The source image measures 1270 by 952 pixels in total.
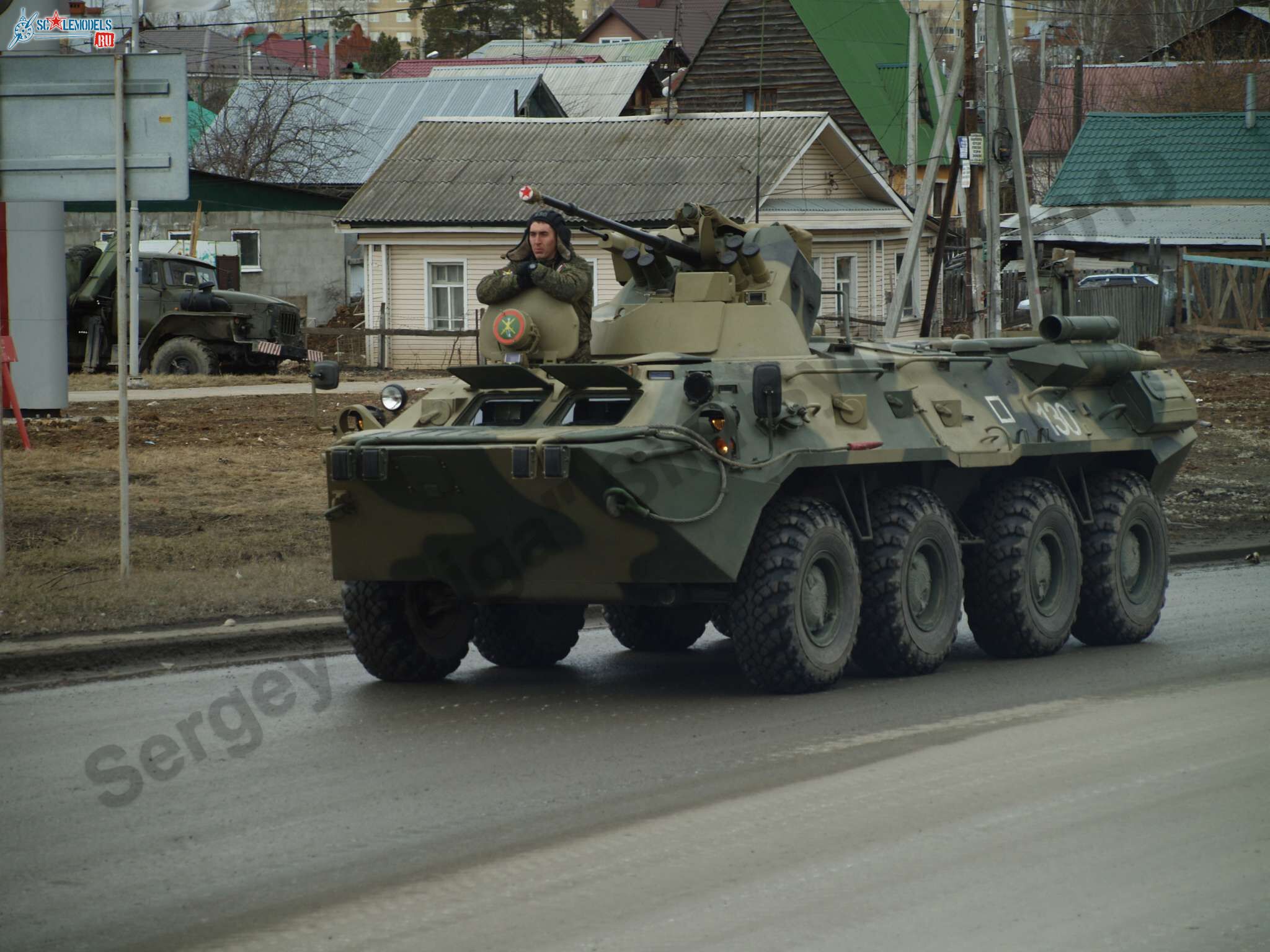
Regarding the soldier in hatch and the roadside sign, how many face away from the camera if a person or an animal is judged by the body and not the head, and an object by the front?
1

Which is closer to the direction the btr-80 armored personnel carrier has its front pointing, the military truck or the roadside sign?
the roadside sign

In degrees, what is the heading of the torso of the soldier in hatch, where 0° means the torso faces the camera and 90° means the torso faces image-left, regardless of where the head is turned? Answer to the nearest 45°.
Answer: approximately 45°

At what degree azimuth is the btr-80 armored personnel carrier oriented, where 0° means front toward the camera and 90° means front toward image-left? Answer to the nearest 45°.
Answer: approximately 45°

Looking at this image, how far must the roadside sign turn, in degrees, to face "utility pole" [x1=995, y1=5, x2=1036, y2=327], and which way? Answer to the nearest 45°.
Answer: approximately 45° to its right

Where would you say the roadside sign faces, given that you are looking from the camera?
facing away from the viewer

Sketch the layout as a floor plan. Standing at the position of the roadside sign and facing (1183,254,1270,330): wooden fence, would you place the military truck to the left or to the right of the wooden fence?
left

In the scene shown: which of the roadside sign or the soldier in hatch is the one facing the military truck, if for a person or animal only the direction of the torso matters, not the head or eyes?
the roadside sign

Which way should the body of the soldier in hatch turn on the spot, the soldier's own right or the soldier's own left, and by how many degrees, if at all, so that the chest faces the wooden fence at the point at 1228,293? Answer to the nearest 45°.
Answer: approximately 180°

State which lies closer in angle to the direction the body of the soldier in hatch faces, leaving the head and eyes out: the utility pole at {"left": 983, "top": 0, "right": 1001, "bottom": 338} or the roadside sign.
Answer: the roadside sign

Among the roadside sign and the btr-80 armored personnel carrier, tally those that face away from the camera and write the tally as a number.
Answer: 1
